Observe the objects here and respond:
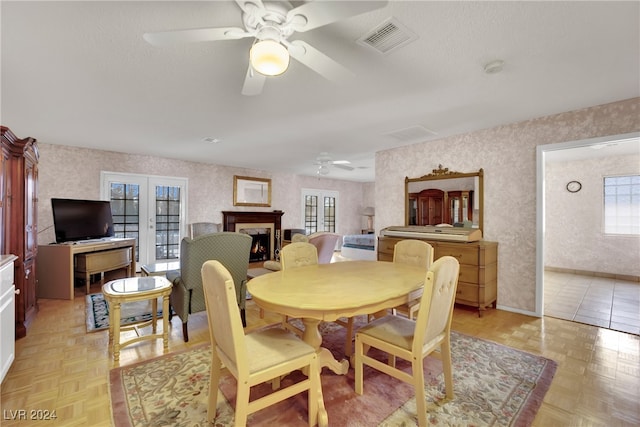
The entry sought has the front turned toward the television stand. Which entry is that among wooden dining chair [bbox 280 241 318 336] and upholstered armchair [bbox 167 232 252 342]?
the upholstered armchair

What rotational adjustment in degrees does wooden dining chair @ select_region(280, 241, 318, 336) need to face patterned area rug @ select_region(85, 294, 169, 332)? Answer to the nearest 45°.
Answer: approximately 135° to its right

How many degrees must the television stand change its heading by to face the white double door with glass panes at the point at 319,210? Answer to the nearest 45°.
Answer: approximately 45° to its left

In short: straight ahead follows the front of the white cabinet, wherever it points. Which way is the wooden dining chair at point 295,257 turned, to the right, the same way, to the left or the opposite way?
to the right

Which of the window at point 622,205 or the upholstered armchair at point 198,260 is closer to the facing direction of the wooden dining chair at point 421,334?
the upholstered armchair

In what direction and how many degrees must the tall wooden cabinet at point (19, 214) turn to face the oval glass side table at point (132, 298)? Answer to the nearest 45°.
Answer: approximately 45° to its right

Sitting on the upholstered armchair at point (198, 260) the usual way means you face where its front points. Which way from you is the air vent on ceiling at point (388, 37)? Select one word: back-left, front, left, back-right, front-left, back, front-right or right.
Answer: back

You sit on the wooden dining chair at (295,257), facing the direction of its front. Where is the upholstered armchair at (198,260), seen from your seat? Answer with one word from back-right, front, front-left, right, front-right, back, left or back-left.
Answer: back-right

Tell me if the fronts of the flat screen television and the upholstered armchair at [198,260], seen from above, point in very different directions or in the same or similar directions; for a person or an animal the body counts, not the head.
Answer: very different directions

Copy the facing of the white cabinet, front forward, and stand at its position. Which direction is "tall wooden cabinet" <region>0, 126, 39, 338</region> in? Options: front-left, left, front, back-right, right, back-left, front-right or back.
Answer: left

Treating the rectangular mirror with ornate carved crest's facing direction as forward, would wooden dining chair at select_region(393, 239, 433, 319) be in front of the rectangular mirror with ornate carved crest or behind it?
in front

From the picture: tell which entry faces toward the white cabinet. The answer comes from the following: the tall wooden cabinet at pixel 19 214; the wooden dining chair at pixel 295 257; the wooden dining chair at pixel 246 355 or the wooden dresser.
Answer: the wooden dresser

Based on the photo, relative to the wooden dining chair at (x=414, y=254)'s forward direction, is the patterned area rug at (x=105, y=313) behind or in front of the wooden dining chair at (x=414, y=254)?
in front

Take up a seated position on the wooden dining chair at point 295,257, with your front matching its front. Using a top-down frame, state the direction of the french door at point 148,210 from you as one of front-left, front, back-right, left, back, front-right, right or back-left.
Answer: back

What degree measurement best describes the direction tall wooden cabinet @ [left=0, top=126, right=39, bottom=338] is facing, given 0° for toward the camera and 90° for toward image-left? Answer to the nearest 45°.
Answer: approximately 270°

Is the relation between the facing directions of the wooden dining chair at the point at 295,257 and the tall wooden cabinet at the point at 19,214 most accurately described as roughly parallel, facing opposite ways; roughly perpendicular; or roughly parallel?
roughly perpendicular

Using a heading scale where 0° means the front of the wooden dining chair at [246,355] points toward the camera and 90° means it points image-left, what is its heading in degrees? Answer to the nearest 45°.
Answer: approximately 225°
